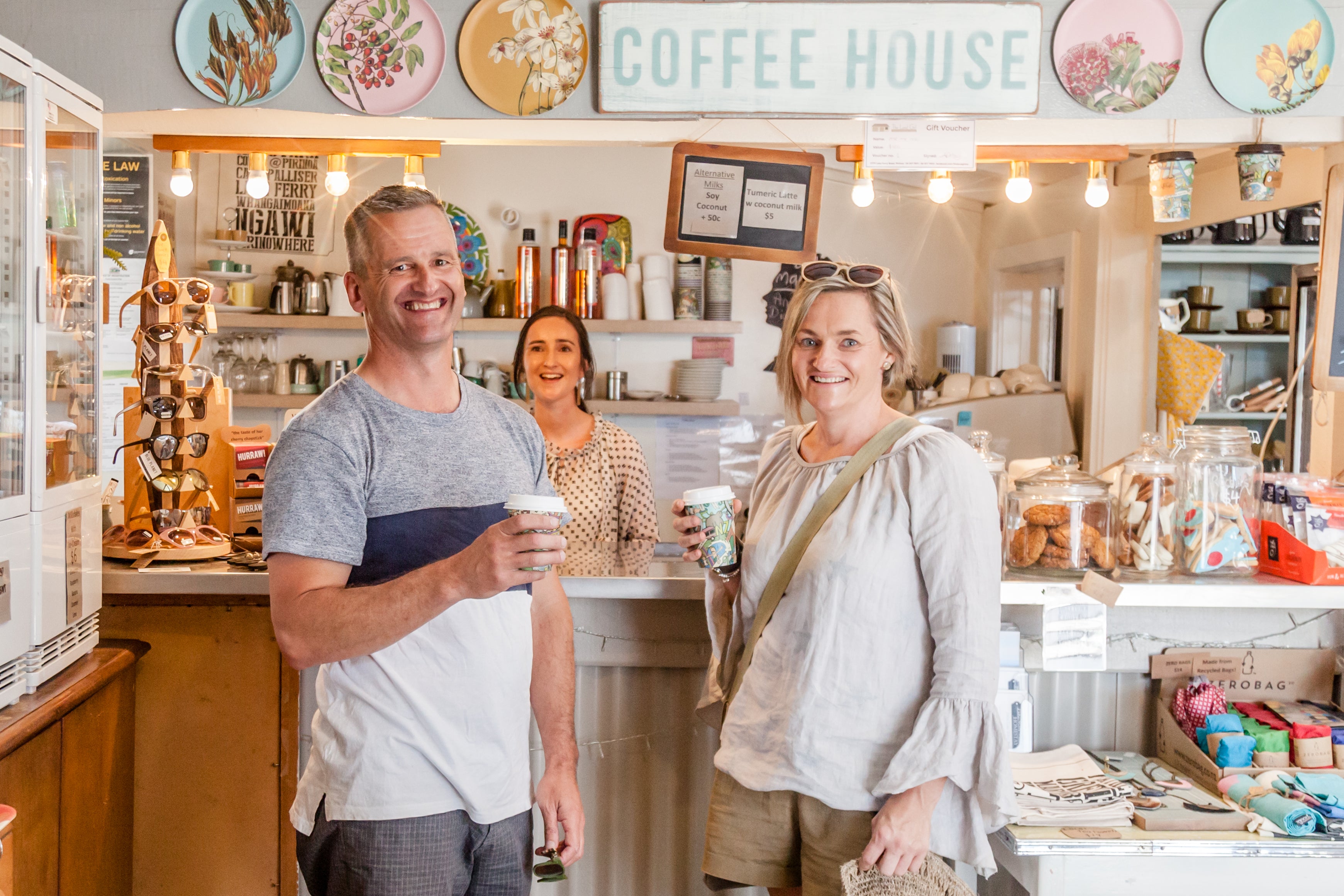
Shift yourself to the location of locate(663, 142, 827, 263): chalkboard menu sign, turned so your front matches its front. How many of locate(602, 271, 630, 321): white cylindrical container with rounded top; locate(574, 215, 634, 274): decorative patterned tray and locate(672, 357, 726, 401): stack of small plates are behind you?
3

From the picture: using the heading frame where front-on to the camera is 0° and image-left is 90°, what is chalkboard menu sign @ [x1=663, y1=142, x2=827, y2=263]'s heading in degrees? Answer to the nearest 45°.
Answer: approximately 0°

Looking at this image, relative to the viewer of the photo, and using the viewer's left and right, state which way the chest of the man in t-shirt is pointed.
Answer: facing the viewer and to the right of the viewer

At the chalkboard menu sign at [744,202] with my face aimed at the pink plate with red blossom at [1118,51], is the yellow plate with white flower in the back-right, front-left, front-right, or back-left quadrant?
back-right

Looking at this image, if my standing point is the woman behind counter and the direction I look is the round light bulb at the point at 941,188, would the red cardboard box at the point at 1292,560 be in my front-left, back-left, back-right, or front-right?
front-right

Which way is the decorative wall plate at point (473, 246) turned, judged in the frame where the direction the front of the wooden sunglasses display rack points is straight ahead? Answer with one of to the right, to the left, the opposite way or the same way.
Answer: the same way

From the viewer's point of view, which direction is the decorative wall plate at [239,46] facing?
toward the camera

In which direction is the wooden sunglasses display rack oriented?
toward the camera

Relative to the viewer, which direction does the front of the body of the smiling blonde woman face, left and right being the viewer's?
facing the viewer and to the left of the viewer

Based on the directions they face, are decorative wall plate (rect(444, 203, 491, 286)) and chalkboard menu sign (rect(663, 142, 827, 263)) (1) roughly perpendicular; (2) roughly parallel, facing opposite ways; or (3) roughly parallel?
roughly parallel
